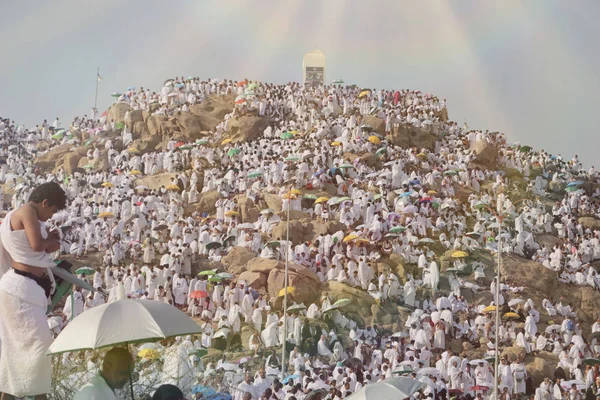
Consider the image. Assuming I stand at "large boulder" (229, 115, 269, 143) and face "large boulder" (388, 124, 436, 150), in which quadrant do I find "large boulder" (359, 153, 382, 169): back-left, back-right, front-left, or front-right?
front-right

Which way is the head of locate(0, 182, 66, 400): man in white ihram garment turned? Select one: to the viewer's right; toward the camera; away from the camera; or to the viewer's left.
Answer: to the viewer's right

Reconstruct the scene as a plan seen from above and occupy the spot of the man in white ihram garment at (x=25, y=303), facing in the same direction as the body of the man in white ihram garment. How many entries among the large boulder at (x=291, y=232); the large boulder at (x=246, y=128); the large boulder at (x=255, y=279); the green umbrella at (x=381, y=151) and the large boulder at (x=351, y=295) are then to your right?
0

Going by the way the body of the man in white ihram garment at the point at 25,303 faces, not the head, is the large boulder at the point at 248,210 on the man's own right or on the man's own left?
on the man's own left

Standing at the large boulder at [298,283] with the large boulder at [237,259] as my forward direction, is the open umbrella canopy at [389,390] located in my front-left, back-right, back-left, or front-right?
back-left

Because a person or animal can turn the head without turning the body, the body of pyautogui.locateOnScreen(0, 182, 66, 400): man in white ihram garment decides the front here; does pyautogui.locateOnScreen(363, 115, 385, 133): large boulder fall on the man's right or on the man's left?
on the man's left

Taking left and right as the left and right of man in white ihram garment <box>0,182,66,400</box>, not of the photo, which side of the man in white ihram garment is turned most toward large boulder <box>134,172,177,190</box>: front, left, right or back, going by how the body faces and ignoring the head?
left

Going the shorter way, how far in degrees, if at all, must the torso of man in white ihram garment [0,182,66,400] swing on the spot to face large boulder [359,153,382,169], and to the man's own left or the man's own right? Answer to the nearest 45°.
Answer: approximately 45° to the man's own left

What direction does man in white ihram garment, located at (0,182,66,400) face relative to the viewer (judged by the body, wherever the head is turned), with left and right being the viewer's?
facing to the right of the viewer

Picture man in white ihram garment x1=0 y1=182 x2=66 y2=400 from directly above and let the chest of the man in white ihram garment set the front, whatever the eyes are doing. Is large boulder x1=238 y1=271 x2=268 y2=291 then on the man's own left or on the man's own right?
on the man's own left

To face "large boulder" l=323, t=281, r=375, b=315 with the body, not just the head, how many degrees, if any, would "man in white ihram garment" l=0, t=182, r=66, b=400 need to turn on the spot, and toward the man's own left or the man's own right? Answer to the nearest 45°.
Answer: approximately 45° to the man's own left

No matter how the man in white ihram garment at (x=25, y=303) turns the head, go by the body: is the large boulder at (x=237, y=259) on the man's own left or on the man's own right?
on the man's own left
